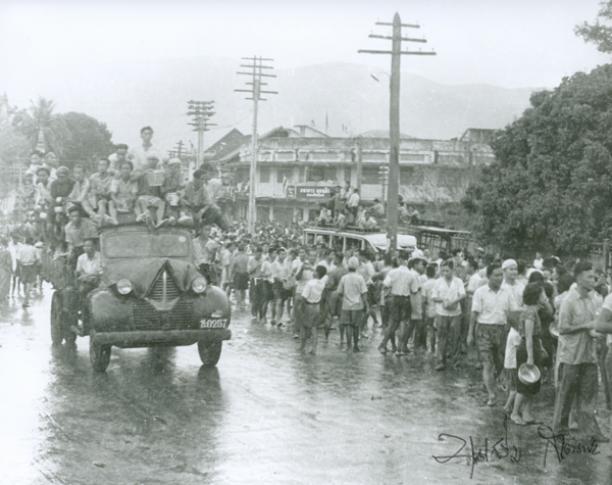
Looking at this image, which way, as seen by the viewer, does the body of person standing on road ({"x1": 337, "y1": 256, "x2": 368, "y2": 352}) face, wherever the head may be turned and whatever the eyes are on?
away from the camera

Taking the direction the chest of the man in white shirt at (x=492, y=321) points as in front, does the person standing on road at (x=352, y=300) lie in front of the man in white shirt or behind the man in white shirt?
behind

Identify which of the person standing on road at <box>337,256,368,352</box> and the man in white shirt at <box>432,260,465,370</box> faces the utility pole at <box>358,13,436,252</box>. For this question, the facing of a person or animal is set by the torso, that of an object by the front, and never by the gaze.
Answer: the person standing on road

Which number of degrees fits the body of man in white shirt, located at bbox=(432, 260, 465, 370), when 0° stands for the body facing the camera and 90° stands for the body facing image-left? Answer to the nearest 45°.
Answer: approximately 0°

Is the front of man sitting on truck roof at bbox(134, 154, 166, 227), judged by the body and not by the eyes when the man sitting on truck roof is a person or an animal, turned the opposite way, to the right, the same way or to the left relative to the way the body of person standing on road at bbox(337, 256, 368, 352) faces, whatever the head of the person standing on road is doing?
the opposite way

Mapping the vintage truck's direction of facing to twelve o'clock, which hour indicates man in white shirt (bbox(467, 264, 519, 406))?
The man in white shirt is roughly at 10 o'clock from the vintage truck.

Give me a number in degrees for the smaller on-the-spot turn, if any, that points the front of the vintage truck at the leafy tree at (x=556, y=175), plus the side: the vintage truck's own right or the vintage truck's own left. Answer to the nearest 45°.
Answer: approximately 135° to the vintage truck's own left
